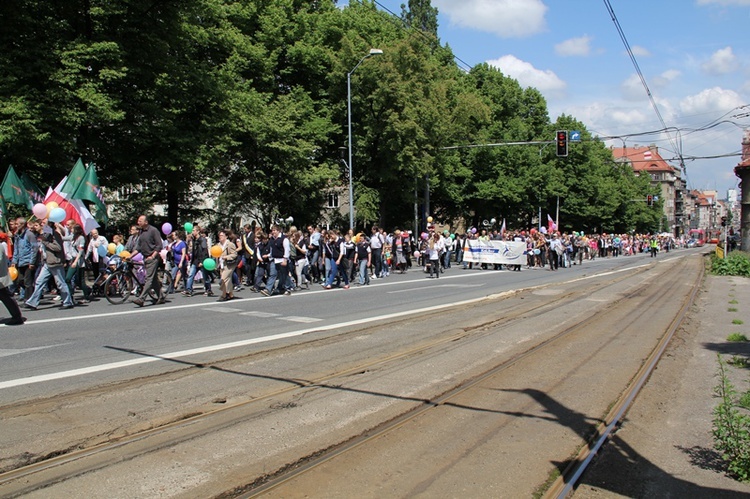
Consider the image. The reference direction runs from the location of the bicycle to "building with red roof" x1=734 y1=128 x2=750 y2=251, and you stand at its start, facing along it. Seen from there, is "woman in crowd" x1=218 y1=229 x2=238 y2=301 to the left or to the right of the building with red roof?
right

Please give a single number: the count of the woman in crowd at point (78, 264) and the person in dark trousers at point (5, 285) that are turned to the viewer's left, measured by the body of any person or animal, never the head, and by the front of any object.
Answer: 2

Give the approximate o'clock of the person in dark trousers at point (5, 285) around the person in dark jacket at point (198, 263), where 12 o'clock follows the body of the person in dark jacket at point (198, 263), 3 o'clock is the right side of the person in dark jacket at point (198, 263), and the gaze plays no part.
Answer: the person in dark trousers at point (5, 285) is roughly at 12 o'clock from the person in dark jacket at point (198, 263).

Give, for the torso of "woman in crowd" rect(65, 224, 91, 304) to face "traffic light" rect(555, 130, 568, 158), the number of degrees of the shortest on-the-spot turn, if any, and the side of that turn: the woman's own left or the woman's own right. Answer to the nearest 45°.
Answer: approximately 180°

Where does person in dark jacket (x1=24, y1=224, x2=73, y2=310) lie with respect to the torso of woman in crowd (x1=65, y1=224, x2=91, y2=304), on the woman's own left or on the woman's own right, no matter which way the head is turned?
on the woman's own left

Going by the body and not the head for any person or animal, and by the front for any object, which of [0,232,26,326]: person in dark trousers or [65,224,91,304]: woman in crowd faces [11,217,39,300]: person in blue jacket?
the woman in crowd

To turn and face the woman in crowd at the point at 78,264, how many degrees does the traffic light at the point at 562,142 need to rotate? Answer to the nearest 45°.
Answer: approximately 45° to its right

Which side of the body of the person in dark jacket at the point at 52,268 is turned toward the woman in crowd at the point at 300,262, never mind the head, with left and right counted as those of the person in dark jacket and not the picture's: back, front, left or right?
back

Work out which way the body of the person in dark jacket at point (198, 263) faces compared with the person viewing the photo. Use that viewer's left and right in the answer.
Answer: facing to the left of the viewer

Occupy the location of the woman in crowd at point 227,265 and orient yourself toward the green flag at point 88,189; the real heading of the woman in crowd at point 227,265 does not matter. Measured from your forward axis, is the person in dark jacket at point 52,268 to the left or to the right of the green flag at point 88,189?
left

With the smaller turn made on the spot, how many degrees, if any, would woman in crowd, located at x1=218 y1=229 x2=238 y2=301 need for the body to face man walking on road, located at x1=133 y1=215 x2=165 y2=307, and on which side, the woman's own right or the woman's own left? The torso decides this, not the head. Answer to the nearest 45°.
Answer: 0° — they already face them

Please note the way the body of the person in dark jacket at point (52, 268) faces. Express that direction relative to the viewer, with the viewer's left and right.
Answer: facing to the left of the viewer

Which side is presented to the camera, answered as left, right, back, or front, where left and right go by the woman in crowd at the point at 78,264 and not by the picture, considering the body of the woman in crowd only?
left

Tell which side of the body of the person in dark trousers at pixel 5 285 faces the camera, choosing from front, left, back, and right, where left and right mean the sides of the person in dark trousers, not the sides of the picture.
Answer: left

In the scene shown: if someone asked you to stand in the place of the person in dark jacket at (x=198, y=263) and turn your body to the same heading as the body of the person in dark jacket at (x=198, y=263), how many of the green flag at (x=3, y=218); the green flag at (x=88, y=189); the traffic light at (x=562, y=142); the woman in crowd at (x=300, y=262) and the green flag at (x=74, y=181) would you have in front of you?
3
